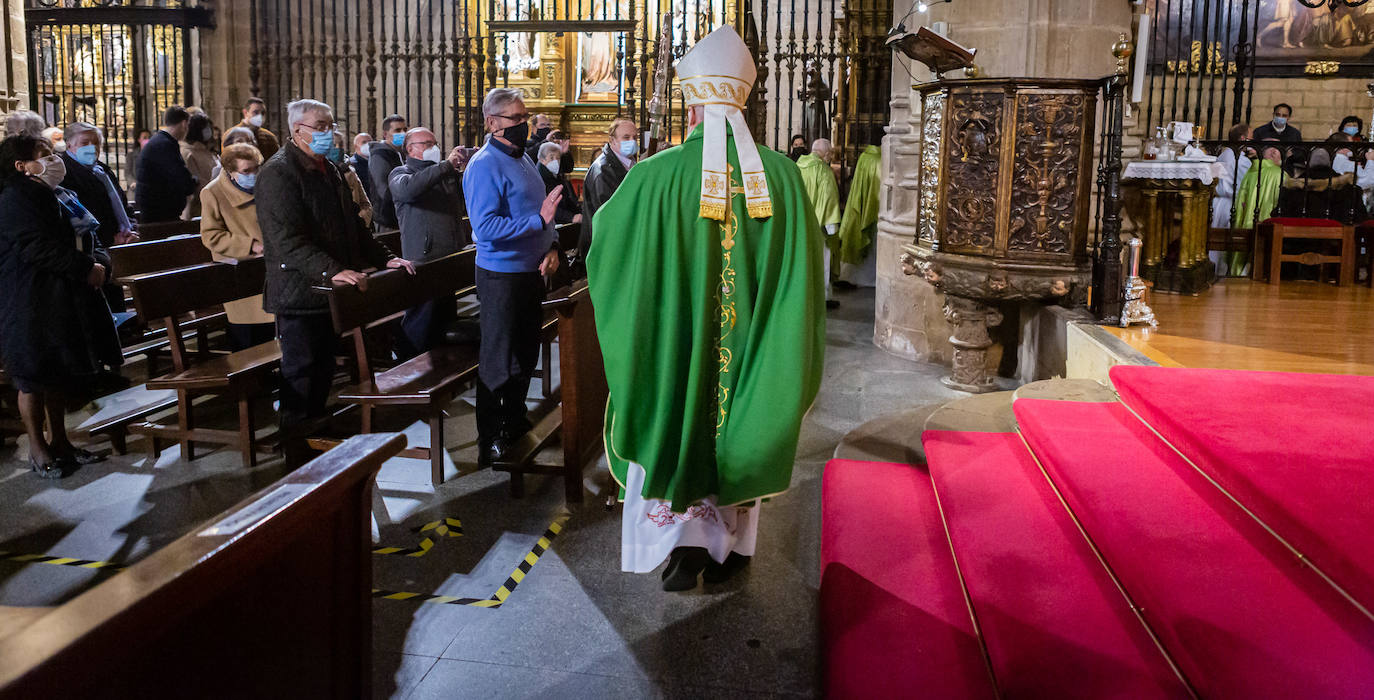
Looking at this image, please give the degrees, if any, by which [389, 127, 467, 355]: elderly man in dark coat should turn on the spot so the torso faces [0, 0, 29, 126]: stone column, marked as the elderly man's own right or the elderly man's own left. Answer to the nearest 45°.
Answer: approximately 180°

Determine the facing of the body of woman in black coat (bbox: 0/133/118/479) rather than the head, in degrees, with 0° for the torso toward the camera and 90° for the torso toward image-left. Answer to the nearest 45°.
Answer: approximately 270°

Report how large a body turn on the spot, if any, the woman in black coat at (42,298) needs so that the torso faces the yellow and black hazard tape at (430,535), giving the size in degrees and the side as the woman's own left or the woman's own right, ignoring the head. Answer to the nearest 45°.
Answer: approximately 45° to the woman's own right

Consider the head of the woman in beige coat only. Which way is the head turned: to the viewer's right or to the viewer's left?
to the viewer's right

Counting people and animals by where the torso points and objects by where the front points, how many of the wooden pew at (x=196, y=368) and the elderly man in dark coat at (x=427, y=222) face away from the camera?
0

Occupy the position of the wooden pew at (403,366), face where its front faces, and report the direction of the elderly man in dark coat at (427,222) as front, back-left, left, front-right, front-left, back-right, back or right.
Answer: back-left

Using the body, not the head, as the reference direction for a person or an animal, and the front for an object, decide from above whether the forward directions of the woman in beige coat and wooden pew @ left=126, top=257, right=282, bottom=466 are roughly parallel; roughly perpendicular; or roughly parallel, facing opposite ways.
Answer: roughly parallel

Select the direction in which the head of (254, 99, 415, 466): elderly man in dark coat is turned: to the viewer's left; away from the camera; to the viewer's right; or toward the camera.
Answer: to the viewer's right

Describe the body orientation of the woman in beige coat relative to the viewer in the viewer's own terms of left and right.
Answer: facing the viewer and to the right of the viewer

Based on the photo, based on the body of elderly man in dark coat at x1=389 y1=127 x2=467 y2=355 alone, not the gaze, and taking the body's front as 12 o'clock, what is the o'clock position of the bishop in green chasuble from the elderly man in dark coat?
The bishop in green chasuble is roughly at 1 o'clock from the elderly man in dark coat.

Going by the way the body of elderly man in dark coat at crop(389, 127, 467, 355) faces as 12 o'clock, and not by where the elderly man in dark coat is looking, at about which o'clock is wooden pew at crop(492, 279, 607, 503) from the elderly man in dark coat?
The wooden pew is roughly at 1 o'clock from the elderly man in dark coat.

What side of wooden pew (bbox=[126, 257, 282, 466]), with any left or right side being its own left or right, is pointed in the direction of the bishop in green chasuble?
front

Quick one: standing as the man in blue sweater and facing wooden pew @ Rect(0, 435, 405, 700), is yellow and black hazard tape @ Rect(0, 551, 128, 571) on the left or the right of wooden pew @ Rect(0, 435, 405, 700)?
right

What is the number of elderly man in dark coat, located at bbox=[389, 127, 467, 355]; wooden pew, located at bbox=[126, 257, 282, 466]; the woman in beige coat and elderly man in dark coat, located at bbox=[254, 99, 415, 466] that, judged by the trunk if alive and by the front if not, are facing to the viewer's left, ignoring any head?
0

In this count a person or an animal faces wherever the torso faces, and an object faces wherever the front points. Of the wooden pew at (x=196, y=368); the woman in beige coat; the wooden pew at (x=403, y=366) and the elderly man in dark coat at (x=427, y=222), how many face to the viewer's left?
0

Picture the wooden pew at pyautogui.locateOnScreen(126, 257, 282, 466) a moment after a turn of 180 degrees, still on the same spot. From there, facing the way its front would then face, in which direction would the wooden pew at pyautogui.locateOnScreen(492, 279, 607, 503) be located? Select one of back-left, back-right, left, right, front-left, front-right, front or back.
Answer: back
